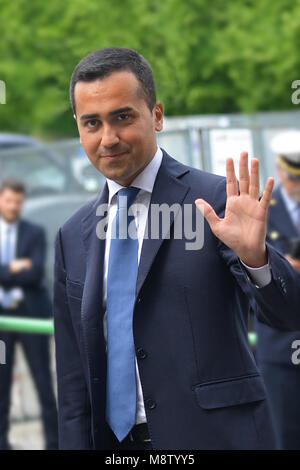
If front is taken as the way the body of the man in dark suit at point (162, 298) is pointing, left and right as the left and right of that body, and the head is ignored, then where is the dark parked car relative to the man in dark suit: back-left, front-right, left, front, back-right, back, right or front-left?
back-right

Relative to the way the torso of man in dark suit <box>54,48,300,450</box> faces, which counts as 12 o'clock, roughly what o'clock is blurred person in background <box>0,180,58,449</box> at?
The blurred person in background is roughly at 4 o'clock from the man in dark suit.

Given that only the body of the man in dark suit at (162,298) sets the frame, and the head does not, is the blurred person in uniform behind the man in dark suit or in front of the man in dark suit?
behind

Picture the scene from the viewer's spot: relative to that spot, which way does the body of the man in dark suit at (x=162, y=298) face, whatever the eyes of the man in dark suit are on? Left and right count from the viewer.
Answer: facing the viewer and to the left of the viewer
